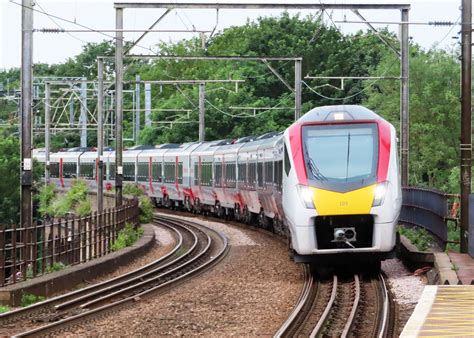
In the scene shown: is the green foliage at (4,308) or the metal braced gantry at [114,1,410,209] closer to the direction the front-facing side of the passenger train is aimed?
the green foliage

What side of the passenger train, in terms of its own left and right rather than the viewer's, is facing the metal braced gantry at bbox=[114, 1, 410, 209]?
back

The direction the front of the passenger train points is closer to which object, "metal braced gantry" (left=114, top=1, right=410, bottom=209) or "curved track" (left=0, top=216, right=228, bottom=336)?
the curved track

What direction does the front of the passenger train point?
toward the camera

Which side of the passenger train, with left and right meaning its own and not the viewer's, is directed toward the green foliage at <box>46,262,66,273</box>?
right

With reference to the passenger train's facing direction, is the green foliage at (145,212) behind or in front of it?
behind

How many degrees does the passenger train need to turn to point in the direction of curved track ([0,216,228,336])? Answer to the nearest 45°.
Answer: approximately 90° to its right

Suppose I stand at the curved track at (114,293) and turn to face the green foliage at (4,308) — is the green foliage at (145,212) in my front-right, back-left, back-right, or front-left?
back-right
